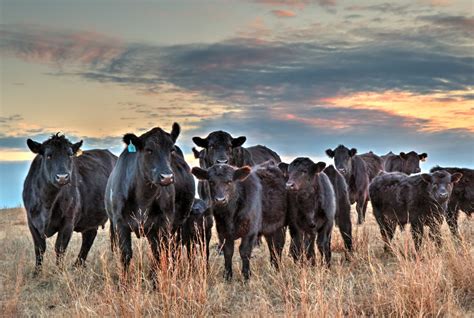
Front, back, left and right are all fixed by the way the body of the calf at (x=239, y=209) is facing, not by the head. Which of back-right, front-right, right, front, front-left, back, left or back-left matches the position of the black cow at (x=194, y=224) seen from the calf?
right

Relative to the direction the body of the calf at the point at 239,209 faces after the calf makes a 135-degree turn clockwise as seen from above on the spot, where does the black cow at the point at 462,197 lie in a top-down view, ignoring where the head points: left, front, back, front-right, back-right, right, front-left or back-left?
front-right

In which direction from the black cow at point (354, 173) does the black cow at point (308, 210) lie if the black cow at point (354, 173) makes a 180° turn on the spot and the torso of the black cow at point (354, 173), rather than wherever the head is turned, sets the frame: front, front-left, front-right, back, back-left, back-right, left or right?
back-right

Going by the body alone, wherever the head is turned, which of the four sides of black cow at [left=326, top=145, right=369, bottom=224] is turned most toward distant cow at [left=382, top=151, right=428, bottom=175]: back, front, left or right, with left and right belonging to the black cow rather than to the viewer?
back

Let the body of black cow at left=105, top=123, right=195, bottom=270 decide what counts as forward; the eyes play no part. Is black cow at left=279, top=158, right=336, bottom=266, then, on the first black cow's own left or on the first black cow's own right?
on the first black cow's own left

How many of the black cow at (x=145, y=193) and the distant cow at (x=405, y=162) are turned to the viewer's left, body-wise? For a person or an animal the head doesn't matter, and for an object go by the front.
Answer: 0

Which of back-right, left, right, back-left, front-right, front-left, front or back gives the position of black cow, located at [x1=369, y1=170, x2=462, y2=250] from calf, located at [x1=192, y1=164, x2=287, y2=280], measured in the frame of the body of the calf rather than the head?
back

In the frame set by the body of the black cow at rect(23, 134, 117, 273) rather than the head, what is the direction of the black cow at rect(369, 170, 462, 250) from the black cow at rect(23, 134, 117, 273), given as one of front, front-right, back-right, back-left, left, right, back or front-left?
back-left

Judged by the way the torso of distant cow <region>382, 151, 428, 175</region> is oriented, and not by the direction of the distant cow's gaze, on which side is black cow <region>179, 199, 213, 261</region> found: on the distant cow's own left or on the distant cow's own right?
on the distant cow's own right

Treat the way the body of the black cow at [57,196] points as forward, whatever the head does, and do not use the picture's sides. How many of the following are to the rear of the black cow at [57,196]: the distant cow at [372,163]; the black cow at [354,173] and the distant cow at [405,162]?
3

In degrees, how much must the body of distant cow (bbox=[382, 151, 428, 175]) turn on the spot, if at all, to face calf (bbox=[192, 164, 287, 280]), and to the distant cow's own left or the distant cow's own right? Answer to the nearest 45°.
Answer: approximately 45° to the distant cow's own right

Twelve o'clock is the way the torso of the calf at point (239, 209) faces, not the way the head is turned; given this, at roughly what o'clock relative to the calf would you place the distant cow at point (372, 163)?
The distant cow is roughly at 5 o'clock from the calf.
